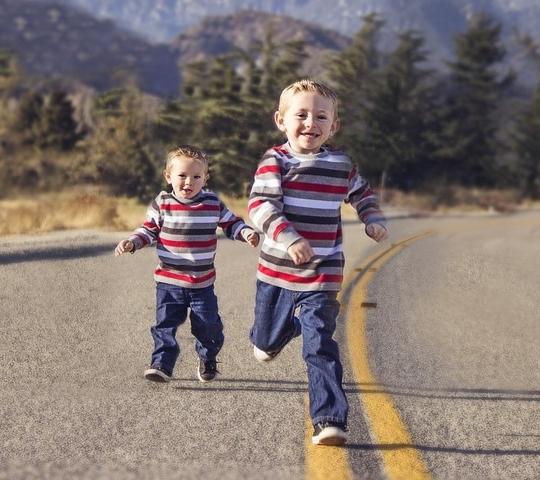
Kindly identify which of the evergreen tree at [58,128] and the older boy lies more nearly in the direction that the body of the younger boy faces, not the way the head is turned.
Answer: the older boy

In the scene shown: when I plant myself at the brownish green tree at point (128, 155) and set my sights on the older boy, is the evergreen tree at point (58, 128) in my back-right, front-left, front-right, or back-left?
back-right

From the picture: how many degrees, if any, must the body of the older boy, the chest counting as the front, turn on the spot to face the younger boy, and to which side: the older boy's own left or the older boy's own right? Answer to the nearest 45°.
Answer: approximately 135° to the older boy's own right

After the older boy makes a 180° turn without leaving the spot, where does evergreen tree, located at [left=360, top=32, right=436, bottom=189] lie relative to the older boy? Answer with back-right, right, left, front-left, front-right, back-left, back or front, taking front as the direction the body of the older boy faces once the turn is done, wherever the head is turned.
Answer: front

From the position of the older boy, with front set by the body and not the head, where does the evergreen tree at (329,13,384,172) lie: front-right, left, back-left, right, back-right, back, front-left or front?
back

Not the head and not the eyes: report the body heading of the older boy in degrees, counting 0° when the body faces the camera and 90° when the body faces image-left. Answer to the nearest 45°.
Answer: approximately 0°

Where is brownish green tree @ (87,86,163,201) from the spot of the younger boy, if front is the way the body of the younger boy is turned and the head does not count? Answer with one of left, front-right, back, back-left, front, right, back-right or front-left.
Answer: back

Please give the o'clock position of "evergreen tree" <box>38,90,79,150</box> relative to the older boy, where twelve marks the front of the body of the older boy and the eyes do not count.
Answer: The evergreen tree is roughly at 5 o'clock from the older boy.

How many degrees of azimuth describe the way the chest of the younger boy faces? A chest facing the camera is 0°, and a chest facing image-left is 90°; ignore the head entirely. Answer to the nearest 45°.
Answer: approximately 0°

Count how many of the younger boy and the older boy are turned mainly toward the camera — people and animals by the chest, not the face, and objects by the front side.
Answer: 2

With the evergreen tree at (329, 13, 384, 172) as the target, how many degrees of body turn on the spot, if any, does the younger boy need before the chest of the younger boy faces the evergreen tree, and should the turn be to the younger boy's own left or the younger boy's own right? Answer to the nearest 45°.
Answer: approximately 180°

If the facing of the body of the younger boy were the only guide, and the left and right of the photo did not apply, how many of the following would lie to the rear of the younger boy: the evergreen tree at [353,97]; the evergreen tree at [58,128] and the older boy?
2

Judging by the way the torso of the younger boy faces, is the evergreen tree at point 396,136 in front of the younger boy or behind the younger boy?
behind
